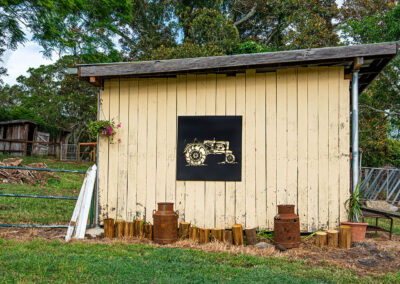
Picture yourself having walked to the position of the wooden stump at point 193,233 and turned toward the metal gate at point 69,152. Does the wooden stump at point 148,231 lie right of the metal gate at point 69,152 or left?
left

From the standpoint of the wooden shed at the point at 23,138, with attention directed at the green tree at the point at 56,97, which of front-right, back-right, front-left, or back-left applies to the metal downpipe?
back-right

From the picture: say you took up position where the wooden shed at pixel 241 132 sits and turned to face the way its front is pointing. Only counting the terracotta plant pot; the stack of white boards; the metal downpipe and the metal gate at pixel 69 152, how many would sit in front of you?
2

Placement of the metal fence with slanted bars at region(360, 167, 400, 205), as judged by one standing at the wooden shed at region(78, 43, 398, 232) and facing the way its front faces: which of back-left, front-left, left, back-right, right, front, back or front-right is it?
front-left

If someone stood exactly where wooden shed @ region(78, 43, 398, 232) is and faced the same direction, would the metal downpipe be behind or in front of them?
in front
